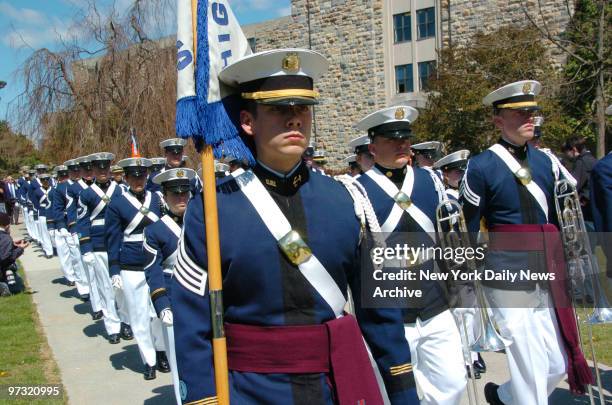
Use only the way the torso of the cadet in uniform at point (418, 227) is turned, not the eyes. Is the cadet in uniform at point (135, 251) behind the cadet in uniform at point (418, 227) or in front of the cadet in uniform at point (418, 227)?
behind

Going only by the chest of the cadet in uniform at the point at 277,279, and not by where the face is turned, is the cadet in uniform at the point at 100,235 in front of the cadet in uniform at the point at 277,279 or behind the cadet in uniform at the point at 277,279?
behind

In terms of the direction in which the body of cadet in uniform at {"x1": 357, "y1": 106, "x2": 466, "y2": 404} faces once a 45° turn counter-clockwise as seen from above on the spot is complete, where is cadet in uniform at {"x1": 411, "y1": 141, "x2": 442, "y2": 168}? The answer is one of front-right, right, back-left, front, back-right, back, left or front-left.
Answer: left

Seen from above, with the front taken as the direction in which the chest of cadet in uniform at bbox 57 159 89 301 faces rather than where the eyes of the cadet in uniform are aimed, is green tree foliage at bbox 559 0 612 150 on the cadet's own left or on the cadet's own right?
on the cadet's own left

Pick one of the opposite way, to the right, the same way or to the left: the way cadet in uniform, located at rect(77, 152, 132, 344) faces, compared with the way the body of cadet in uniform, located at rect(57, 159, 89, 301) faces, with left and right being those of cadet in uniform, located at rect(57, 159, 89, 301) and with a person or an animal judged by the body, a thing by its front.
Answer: the same way

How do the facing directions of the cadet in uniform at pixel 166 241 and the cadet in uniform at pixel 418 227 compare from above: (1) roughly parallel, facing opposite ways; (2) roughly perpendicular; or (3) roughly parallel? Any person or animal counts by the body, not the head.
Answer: roughly parallel

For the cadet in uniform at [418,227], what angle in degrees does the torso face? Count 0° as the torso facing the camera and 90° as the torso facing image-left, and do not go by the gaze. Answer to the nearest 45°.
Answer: approximately 315°

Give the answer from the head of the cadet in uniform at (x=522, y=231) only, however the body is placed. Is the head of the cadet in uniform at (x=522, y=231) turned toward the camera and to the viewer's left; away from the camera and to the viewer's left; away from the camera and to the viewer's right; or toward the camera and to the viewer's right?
toward the camera and to the viewer's right

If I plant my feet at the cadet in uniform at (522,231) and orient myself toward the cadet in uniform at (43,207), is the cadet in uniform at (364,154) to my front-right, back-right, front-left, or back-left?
front-right

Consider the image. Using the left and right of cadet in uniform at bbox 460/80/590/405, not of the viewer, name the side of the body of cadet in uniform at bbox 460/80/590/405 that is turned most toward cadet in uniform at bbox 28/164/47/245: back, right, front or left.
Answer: back

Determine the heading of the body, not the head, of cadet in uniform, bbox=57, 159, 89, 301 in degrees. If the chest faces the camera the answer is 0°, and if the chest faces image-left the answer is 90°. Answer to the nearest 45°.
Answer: approximately 315°

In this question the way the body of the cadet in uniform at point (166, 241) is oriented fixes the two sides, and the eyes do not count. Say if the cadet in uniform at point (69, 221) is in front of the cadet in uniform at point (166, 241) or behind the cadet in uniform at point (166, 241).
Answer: behind

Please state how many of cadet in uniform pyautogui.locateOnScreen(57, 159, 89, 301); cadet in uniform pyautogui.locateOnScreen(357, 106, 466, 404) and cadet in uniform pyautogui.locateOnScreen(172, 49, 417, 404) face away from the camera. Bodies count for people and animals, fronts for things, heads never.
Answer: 0

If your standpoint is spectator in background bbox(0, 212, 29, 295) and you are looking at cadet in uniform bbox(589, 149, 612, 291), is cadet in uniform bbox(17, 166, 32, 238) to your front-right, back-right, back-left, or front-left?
back-left
